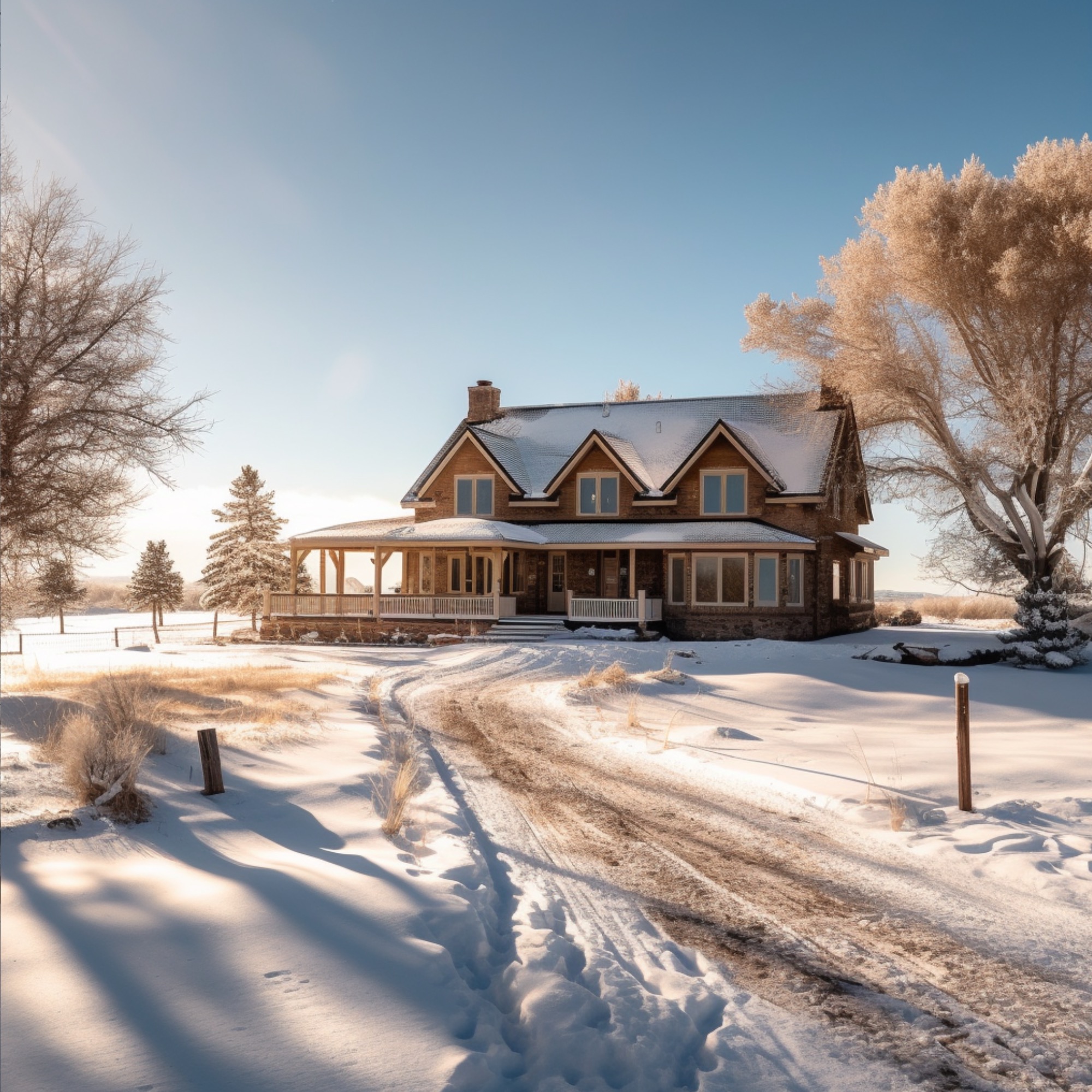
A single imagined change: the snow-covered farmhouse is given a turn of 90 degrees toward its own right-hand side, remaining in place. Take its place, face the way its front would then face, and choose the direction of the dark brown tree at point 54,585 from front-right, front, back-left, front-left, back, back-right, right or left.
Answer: front-left

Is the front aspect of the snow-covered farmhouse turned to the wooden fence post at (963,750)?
yes

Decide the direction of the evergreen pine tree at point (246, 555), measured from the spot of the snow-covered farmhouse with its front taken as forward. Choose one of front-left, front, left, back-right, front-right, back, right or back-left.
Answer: back-right

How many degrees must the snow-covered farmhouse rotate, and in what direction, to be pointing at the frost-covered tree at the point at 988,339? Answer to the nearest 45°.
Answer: approximately 45° to its left

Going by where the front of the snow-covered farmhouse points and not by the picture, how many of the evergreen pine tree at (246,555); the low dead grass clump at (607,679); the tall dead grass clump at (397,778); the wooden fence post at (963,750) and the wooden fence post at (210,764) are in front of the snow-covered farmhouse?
4

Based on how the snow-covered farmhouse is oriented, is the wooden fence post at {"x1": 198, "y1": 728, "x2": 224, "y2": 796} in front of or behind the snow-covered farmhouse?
in front

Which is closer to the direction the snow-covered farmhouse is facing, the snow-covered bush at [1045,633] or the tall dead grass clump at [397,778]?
the tall dead grass clump

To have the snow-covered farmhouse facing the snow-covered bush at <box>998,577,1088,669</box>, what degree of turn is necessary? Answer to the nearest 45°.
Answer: approximately 45° to its left

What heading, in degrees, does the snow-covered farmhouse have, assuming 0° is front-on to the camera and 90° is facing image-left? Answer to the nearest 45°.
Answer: approximately 0°

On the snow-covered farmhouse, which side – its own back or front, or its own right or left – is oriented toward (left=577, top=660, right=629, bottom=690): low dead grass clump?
front
